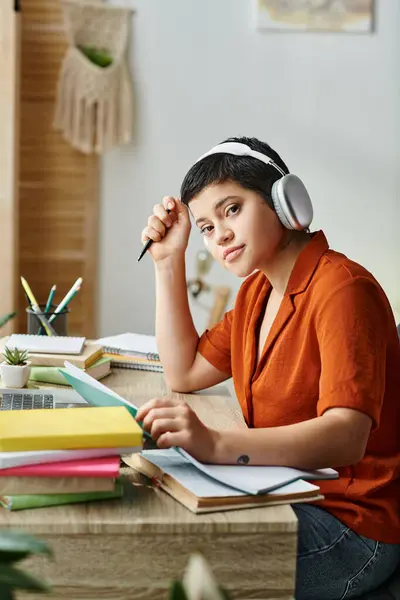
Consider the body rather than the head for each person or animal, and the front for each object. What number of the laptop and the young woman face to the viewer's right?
1

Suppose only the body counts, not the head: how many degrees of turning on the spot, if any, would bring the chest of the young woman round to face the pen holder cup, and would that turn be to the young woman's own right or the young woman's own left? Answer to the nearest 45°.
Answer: approximately 90° to the young woman's own right

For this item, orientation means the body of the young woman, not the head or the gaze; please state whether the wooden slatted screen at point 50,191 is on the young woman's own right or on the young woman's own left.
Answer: on the young woman's own right

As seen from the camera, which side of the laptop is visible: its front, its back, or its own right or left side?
right

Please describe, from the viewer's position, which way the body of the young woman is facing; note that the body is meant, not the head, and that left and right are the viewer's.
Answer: facing the viewer and to the left of the viewer

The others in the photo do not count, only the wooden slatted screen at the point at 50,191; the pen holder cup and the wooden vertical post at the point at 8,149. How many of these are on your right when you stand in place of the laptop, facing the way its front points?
0

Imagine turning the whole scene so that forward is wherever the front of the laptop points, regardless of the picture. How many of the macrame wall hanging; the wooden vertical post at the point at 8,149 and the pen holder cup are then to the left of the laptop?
3
